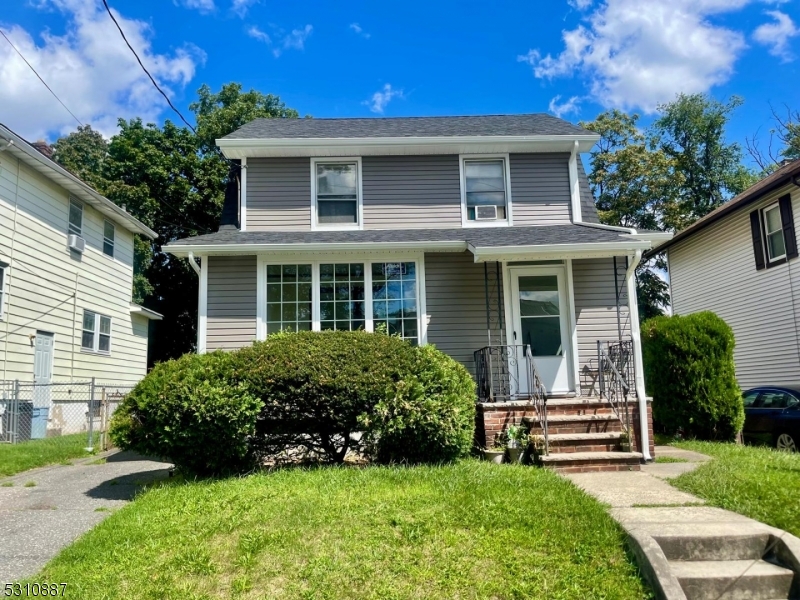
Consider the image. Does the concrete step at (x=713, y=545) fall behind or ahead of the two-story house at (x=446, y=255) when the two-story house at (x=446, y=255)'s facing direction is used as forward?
ahead

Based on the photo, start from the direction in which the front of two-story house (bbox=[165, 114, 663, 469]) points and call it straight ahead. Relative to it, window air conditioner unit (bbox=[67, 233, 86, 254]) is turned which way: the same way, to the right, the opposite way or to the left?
to the left

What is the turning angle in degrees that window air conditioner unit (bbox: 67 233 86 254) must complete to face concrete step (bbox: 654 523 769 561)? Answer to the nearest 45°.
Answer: approximately 45° to its right

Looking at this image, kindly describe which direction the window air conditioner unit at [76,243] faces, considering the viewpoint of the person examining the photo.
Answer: facing the viewer and to the right of the viewer

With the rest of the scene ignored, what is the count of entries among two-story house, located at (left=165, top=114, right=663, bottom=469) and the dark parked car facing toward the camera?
1

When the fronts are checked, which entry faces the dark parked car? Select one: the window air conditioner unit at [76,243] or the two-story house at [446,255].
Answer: the window air conditioner unit

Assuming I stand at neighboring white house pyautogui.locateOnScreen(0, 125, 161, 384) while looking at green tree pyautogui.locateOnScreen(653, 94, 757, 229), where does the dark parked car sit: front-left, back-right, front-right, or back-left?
front-right

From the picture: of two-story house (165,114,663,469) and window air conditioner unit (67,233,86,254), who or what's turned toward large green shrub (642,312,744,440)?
the window air conditioner unit

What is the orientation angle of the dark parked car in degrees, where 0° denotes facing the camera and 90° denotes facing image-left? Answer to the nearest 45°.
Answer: approximately 135°

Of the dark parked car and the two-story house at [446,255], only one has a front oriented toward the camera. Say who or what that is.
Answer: the two-story house

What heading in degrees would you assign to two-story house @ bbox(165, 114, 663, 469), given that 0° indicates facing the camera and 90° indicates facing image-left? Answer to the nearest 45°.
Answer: approximately 0°
